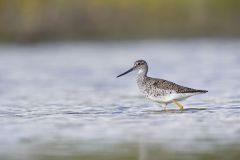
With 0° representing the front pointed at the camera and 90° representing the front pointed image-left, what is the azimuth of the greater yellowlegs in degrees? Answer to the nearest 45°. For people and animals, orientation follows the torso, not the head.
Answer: approximately 90°
